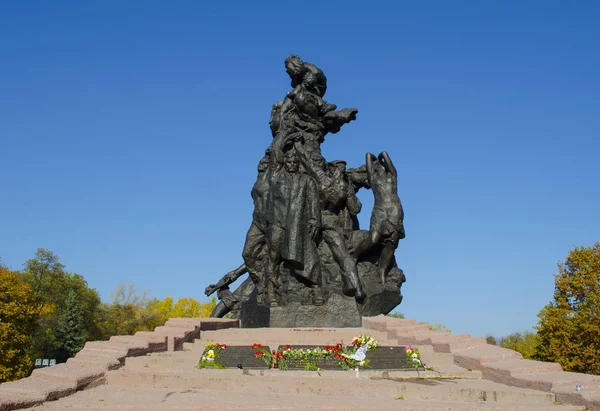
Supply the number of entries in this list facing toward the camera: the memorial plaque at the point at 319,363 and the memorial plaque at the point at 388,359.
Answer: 2

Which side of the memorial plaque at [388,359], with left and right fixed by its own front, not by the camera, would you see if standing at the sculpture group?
back

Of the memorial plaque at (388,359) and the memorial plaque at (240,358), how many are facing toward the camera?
2

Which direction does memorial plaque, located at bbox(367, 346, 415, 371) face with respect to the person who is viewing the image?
facing the viewer

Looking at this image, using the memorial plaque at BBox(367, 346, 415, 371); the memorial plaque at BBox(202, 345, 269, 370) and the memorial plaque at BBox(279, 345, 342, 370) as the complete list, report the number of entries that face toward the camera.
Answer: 3

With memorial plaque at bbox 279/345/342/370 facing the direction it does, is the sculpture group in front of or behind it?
behind

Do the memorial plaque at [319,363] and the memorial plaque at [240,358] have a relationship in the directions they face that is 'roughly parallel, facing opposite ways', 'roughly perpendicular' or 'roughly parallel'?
roughly parallel

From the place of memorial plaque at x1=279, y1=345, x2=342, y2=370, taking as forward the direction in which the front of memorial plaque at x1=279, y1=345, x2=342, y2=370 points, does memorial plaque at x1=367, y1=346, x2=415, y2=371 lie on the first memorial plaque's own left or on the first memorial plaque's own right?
on the first memorial plaque's own left

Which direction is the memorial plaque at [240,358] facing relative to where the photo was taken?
toward the camera

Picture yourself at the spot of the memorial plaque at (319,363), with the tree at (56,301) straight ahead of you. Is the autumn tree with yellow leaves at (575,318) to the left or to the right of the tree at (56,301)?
right

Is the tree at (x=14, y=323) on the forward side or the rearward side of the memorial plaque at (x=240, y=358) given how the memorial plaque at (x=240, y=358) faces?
on the rearward side

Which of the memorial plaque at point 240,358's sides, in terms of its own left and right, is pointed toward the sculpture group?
back

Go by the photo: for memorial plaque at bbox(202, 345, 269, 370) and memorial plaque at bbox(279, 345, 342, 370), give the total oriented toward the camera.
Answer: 2
